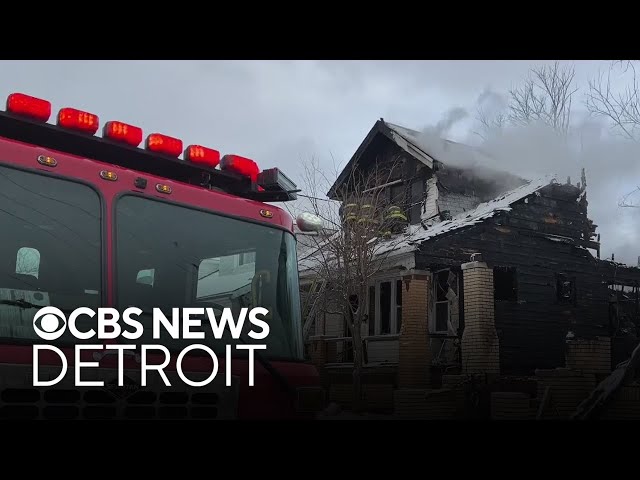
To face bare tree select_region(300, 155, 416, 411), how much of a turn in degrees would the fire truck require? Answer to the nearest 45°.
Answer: approximately 135° to its left

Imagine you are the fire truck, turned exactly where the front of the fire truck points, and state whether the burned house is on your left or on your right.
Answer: on your left

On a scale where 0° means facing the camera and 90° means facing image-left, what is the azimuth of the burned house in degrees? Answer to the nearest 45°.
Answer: approximately 45°
